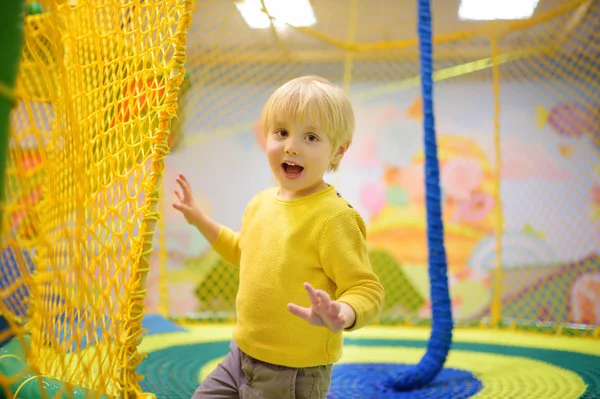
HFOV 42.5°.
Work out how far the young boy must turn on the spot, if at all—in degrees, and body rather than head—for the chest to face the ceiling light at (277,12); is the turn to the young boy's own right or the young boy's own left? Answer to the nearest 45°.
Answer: approximately 135° to the young boy's own right

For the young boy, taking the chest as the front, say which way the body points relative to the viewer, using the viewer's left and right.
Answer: facing the viewer and to the left of the viewer

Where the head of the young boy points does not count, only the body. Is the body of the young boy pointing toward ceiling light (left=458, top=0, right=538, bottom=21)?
no
